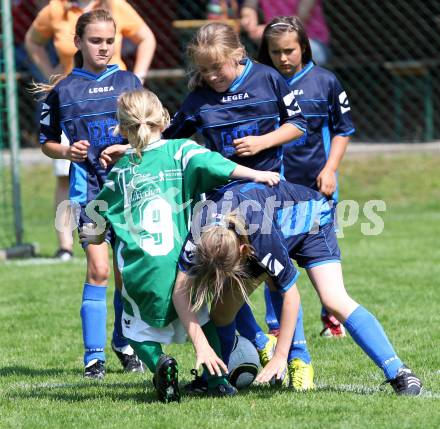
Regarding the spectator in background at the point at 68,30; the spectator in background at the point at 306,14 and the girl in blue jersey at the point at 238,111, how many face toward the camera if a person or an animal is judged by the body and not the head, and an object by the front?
3

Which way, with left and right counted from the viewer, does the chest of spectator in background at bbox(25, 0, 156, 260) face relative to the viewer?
facing the viewer

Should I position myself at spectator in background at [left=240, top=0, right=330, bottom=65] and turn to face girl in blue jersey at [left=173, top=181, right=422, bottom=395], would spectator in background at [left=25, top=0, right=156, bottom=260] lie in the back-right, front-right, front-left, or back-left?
front-right

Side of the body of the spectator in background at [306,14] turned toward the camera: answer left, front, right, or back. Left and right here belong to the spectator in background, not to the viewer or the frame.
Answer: front

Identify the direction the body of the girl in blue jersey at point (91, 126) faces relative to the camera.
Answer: toward the camera

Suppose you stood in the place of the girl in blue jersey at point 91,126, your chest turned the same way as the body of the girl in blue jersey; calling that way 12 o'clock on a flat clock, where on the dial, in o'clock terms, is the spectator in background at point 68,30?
The spectator in background is roughly at 6 o'clock from the girl in blue jersey.

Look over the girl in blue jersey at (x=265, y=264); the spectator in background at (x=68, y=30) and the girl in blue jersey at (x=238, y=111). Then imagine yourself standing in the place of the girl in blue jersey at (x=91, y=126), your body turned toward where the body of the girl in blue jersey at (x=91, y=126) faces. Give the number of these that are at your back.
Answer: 1

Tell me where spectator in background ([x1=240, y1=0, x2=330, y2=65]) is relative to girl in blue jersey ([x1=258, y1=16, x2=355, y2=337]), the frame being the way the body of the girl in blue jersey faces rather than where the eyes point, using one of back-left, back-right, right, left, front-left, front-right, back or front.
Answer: back-right

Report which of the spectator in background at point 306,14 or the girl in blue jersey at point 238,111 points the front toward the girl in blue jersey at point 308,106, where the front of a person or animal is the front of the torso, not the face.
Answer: the spectator in background

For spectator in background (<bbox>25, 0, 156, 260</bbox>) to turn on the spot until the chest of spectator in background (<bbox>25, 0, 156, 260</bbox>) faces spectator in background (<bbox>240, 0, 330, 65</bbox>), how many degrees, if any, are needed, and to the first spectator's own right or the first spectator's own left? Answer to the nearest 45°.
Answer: approximately 135° to the first spectator's own left

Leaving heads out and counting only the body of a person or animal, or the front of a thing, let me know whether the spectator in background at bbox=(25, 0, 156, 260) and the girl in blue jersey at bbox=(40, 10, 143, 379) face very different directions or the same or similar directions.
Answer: same or similar directions

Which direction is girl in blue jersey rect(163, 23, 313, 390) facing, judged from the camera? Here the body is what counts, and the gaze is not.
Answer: toward the camera

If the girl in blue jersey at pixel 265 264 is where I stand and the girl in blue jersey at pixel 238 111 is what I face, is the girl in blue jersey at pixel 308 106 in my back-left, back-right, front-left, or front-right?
front-right

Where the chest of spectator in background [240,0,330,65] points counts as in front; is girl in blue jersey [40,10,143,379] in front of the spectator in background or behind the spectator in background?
in front

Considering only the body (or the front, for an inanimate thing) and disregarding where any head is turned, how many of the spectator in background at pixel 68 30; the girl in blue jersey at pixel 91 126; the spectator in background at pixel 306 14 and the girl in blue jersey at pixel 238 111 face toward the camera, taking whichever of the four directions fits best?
4

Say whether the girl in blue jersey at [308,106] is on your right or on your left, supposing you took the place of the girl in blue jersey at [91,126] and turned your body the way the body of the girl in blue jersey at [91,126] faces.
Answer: on your left

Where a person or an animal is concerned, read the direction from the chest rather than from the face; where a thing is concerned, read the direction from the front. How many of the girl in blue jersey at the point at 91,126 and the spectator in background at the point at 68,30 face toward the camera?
2

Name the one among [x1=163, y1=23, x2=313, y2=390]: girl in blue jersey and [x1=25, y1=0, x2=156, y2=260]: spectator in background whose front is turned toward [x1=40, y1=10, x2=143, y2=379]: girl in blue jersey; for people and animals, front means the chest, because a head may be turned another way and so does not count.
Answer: the spectator in background

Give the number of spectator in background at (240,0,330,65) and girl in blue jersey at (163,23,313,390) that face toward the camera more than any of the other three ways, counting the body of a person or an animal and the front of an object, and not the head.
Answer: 2
